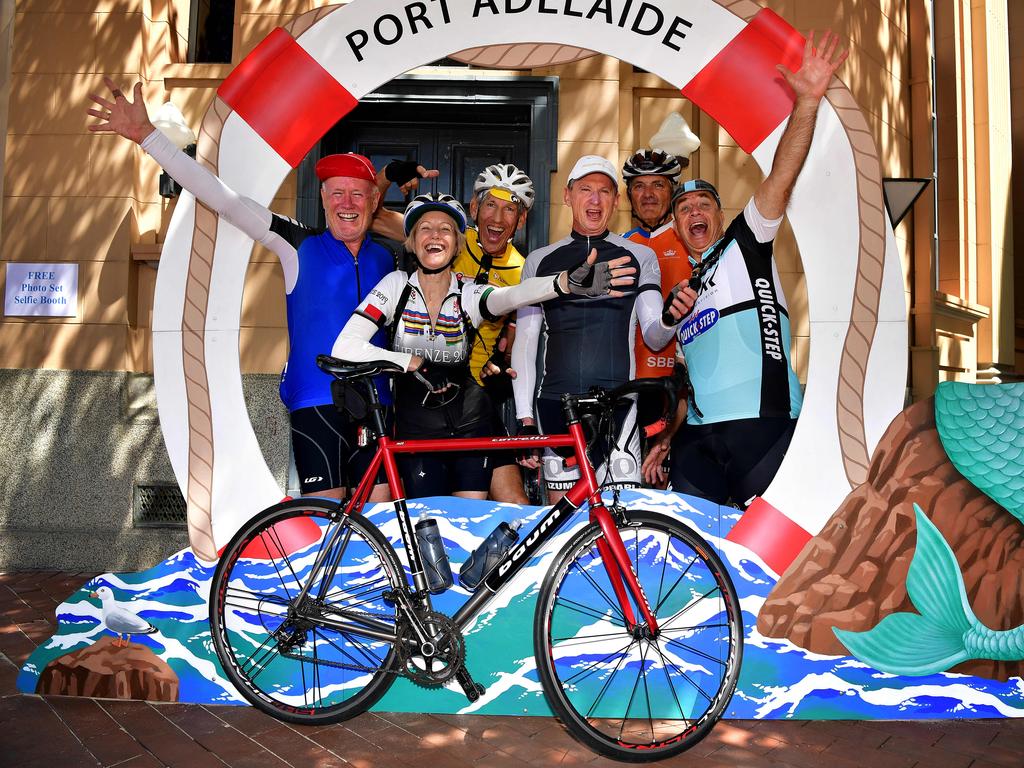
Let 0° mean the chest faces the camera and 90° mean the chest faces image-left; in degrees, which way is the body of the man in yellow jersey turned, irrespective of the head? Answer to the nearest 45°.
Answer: approximately 0°

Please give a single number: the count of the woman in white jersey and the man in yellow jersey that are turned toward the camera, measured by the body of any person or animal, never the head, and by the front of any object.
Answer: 2

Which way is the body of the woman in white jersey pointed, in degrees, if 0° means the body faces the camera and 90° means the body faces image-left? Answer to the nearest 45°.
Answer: approximately 0°
